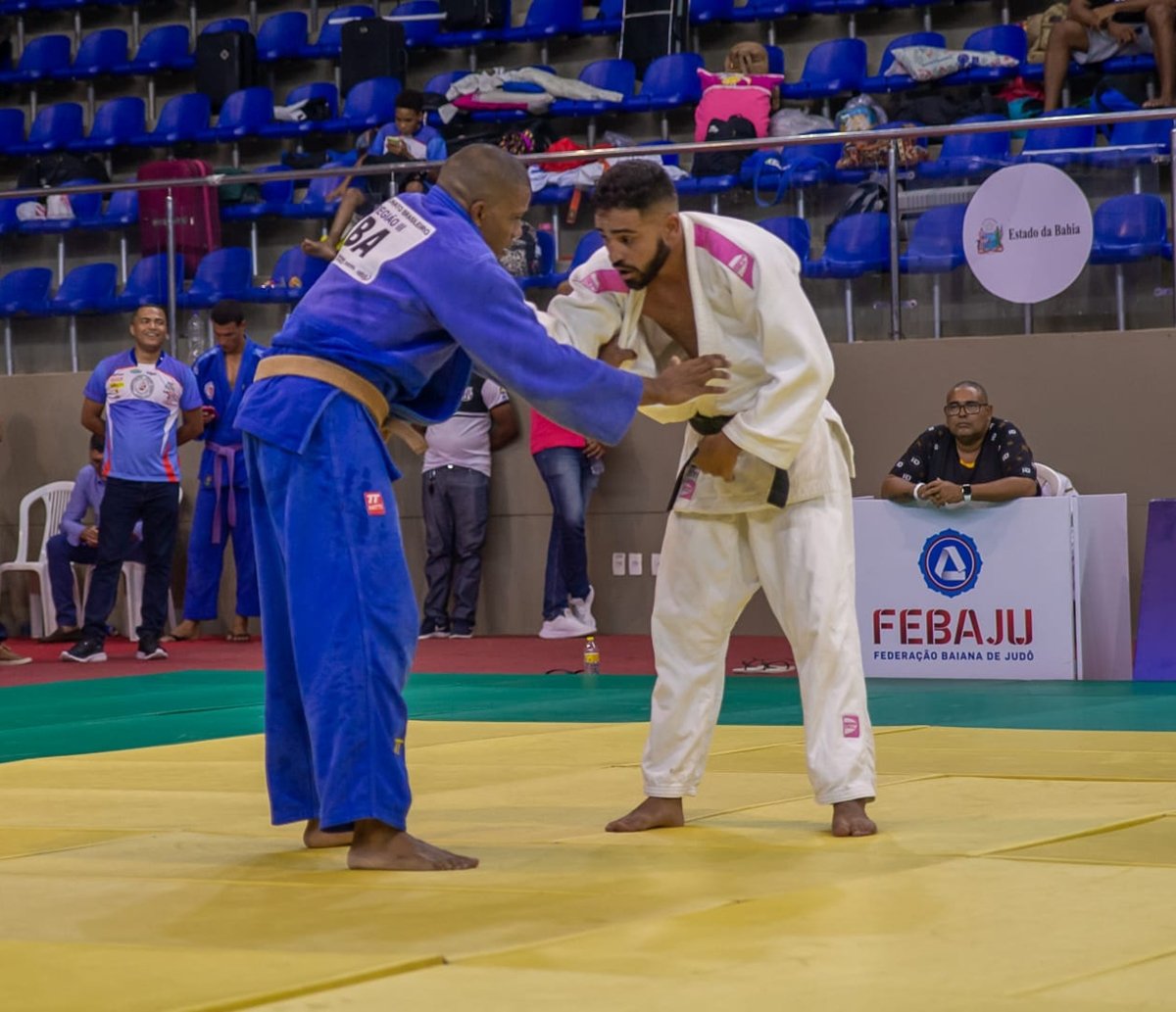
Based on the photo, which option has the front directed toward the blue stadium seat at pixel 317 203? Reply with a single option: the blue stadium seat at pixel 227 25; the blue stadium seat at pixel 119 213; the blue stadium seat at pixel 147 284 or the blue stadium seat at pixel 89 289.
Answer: the blue stadium seat at pixel 227 25

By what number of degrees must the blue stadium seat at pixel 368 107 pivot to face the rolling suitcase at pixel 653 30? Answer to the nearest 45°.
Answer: approximately 90° to its left

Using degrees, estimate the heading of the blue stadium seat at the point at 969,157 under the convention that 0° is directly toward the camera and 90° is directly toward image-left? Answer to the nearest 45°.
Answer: approximately 45°

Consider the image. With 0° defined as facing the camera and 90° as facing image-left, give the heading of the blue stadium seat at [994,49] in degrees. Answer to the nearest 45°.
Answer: approximately 45°

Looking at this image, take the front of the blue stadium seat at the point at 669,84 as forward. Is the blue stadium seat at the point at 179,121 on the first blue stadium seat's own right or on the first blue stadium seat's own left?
on the first blue stadium seat's own right

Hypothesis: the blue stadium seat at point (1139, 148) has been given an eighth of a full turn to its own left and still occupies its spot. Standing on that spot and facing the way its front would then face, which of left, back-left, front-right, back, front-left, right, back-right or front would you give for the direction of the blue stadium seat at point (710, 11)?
back-right

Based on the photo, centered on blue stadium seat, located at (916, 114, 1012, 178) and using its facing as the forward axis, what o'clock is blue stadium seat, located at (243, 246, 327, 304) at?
blue stadium seat, located at (243, 246, 327, 304) is roughly at 2 o'clock from blue stadium seat, located at (916, 114, 1012, 178).

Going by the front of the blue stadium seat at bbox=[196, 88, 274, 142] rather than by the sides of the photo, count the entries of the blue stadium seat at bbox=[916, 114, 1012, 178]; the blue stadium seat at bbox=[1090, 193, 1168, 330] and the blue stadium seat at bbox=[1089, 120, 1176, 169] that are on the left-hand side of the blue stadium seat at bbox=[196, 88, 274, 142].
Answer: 3

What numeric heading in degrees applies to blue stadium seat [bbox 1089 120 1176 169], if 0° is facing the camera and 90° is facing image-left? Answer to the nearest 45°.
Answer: approximately 45°

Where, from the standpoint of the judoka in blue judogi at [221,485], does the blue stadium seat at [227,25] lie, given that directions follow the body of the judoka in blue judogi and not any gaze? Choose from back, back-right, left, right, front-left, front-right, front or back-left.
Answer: back

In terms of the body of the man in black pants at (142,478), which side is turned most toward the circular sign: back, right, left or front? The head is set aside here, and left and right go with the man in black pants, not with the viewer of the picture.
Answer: left

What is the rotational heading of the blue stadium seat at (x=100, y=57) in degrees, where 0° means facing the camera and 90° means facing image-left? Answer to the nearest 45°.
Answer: approximately 45°
